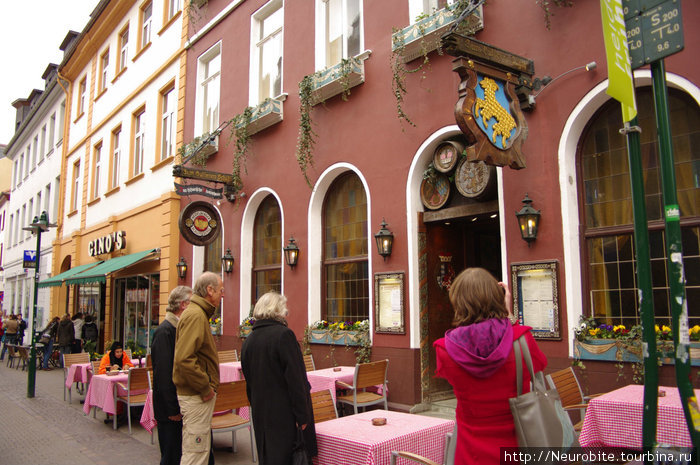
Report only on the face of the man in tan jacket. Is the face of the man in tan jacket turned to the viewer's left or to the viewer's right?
to the viewer's right

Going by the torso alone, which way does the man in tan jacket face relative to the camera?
to the viewer's right

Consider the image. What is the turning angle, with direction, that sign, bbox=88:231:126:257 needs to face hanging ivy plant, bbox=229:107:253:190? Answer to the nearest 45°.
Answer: approximately 45° to its left

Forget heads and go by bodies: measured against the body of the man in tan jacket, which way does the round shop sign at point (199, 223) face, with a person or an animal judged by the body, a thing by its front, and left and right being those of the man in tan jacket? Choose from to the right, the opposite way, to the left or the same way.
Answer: to the right

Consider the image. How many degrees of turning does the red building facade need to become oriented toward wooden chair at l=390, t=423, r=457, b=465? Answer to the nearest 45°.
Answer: approximately 45° to its left

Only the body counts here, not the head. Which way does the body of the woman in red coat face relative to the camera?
away from the camera

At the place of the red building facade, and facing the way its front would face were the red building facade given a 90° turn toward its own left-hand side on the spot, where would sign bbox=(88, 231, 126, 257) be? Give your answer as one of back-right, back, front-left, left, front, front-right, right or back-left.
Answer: back

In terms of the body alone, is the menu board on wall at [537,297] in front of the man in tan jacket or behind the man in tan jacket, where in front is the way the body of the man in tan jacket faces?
in front

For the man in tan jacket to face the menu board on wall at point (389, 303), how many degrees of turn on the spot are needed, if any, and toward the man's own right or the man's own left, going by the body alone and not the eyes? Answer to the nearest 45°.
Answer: approximately 45° to the man's own left

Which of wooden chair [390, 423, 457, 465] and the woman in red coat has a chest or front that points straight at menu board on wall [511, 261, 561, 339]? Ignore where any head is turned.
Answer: the woman in red coat

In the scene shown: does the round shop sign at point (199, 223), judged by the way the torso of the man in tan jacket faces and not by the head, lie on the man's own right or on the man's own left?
on the man's own left

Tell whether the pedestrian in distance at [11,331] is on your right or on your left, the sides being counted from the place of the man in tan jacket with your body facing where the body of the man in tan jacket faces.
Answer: on your left

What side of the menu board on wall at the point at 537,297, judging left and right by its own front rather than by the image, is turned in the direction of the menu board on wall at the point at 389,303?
right

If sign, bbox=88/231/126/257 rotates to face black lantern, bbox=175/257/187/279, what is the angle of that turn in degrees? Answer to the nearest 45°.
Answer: approximately 45° to its left

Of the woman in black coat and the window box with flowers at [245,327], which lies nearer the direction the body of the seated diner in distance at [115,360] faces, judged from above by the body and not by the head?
the woman in black coat
